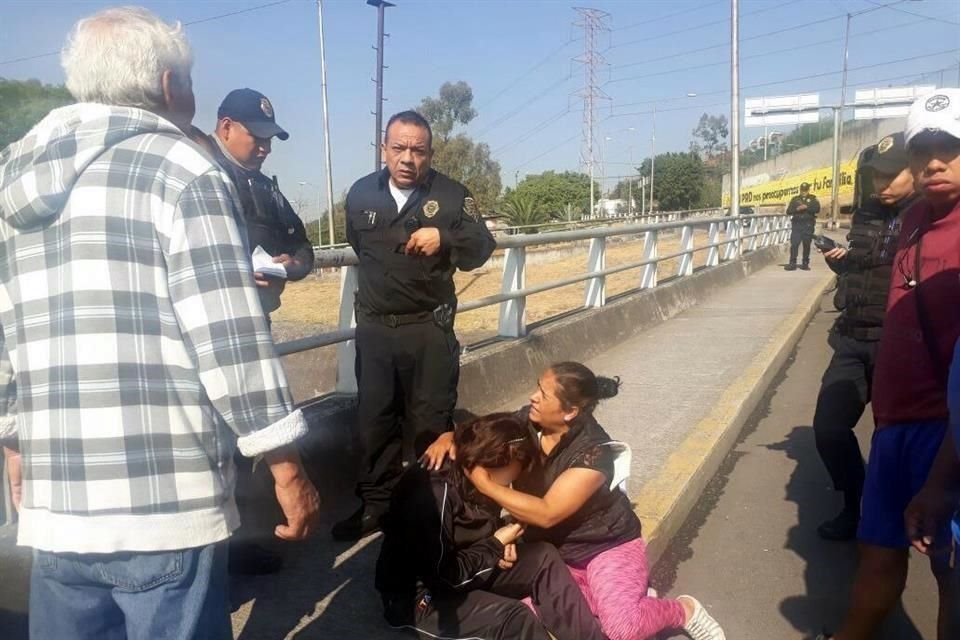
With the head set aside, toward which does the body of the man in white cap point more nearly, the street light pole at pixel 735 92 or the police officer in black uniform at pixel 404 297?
the police officer in black uniform

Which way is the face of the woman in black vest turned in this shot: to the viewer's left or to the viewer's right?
to the viewer's left

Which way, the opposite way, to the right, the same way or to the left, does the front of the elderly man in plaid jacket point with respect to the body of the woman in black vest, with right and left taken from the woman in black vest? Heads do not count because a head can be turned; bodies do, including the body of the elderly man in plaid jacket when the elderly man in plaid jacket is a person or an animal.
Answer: to the right

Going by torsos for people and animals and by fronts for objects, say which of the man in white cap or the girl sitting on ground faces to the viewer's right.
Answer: the girl sitting on ground

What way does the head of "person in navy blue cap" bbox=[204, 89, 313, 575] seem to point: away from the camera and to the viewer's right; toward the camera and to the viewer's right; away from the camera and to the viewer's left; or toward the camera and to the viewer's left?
toward the camera and to the viewer's right

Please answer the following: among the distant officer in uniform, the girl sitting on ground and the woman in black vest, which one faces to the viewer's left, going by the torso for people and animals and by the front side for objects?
the woman in black vest

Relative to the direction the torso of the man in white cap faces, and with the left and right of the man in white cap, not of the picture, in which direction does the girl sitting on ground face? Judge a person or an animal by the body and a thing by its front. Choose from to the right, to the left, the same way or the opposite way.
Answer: the opposite way

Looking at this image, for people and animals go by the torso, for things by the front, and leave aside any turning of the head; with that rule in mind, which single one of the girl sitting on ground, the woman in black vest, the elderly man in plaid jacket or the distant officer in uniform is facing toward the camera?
the distant officer in uniform

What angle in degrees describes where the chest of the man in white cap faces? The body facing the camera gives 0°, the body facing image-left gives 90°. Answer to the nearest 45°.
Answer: approximately 45°

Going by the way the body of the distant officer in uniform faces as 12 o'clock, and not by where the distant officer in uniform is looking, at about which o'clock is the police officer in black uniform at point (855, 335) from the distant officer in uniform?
The police officer in black uniform is roughly at 12 o'clock from the distant officer in uniform.

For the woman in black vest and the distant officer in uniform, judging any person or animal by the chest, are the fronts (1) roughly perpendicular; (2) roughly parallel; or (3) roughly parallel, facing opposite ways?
roughly perpendicular

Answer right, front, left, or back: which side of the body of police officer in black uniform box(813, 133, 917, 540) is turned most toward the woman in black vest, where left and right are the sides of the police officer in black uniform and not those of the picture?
front

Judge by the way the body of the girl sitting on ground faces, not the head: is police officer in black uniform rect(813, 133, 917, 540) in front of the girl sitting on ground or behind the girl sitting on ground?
in front

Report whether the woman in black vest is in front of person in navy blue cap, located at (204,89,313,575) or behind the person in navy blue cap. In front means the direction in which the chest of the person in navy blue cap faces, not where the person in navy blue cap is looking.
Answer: in front

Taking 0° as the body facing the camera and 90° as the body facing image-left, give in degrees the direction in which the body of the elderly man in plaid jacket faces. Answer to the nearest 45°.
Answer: approximately 225°

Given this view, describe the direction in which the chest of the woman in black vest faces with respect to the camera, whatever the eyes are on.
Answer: to the viewer's left

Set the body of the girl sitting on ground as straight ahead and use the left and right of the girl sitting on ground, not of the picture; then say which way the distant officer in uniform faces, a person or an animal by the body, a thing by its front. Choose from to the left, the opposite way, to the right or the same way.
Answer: to the right
